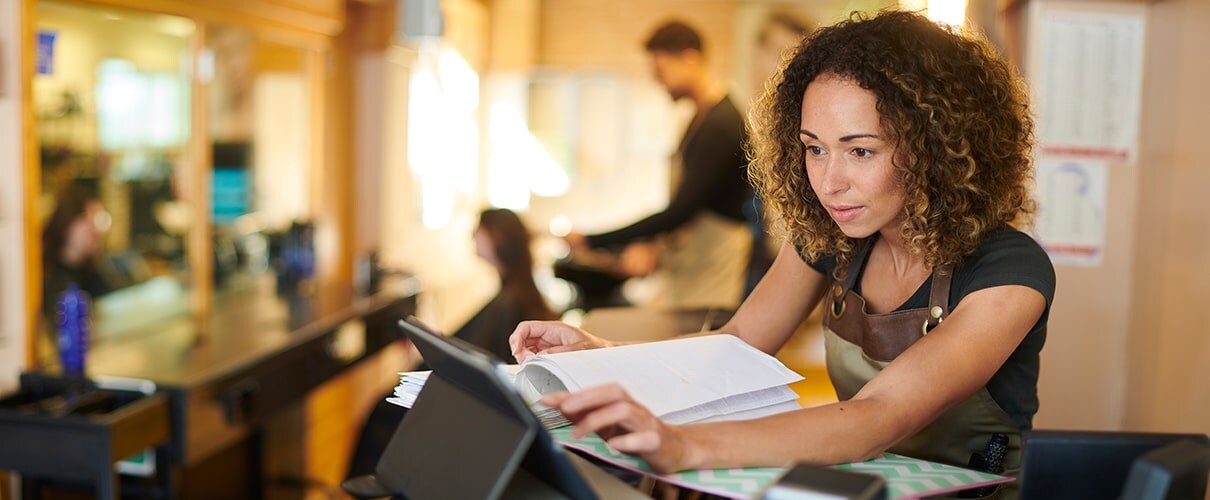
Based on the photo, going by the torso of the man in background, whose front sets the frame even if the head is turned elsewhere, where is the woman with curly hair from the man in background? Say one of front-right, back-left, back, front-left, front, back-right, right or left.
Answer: left

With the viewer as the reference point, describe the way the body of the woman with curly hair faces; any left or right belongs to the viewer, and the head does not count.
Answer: facing the viewer and to the left of the viewer

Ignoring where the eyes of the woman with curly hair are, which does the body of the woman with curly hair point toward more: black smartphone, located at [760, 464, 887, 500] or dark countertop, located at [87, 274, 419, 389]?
the black smartphone

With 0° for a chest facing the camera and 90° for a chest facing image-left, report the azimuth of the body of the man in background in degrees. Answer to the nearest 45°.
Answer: approximately 90°

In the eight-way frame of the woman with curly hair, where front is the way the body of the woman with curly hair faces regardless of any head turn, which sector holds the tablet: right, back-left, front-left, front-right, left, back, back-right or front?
front

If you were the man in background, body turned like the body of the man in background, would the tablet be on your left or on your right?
on your left

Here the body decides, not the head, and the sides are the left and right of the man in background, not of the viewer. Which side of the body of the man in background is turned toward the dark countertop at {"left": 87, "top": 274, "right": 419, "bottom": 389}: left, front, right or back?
front

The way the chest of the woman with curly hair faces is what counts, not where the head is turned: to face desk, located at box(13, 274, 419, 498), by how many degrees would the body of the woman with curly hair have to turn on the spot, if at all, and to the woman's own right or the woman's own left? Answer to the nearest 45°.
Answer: approximately 90° to the woman's own right

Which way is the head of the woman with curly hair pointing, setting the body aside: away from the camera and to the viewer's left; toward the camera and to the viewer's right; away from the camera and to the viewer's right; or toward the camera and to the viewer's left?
toward the camera and to the viewer's left

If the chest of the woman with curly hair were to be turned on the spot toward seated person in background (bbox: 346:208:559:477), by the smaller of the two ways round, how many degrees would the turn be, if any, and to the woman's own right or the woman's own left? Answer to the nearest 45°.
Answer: approximately 90° to the woman's own right
